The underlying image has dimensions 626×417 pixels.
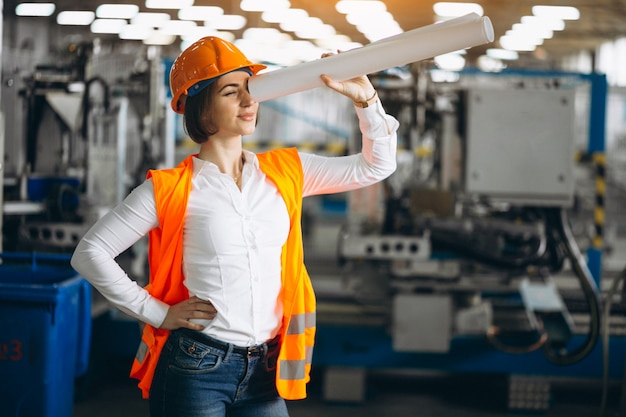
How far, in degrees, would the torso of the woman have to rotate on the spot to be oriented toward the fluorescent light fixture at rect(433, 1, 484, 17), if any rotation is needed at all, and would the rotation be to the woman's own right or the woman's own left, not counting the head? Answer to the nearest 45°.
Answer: approximately 135° to the woman's own left

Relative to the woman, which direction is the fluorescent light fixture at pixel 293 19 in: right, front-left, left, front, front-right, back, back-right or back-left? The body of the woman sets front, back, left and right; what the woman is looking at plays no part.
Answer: back-left

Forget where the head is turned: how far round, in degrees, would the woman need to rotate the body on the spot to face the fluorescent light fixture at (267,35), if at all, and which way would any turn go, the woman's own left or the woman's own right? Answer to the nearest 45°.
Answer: approximately 135° to the woman's own left

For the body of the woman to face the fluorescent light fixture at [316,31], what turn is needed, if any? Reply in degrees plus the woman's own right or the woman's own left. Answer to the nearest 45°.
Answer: approximately 135° to the woman's own left

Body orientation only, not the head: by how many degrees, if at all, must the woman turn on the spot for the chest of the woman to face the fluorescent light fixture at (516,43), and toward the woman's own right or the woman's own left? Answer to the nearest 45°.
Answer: approximately 135° to the woman's own left

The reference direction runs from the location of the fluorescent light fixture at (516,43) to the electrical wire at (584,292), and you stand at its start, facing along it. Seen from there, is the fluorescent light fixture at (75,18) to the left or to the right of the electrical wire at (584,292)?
right

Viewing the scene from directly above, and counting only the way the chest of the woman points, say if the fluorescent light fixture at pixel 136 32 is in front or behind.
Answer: behind

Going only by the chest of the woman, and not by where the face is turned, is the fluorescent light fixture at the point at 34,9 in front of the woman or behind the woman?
behind

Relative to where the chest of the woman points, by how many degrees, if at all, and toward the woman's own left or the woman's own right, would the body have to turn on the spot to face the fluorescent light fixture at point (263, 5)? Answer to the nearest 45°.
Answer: approximately 135° to the woman's own left
